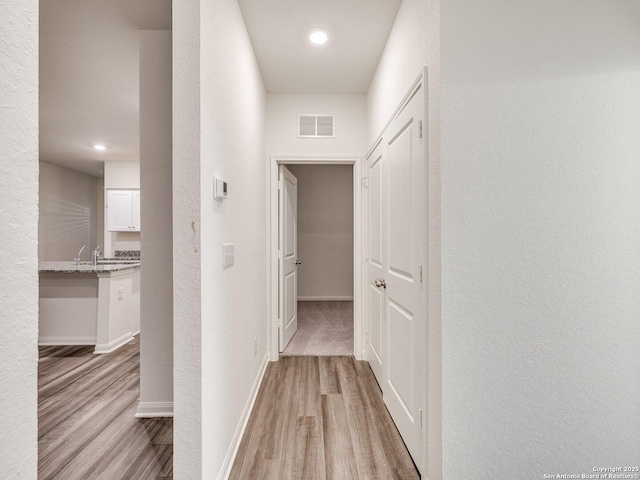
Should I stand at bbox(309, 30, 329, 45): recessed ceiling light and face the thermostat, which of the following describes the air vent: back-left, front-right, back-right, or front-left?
back-right

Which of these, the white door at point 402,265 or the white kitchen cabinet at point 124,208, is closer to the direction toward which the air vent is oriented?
the white door

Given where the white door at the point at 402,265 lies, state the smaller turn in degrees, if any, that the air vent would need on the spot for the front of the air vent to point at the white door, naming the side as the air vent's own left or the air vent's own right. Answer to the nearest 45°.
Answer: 0° — it already faces it

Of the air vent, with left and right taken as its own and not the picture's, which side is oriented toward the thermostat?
front

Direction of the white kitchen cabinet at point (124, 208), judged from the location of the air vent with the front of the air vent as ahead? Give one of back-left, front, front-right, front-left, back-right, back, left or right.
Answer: back-right

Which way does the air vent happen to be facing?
toward the camera

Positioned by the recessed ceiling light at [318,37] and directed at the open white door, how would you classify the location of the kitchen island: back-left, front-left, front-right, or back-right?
front-left

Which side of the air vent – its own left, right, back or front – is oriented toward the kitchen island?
right

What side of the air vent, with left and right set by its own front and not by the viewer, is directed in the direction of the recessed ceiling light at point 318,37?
front

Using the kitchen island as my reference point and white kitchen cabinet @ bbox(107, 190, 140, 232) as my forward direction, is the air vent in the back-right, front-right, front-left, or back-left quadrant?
back-right
